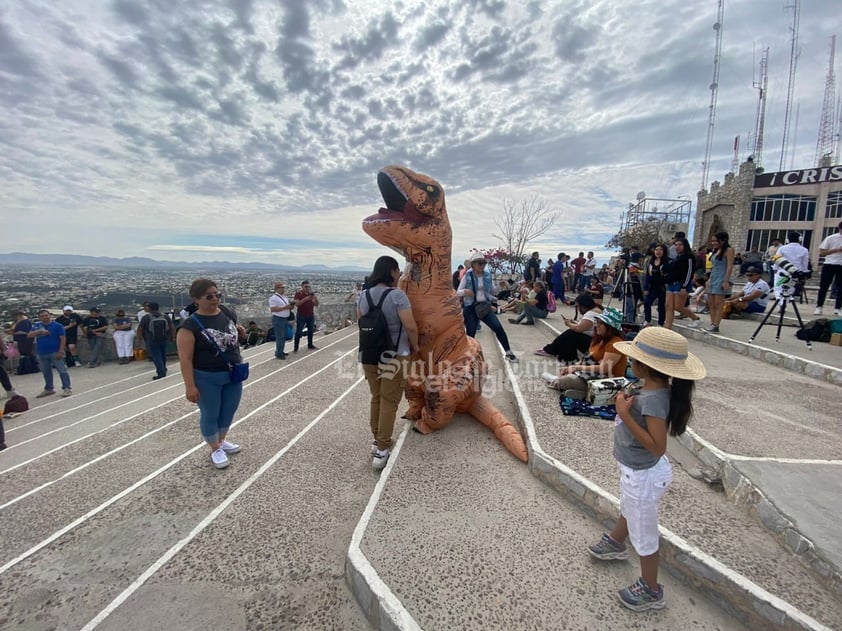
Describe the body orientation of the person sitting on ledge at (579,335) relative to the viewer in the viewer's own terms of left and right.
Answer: facing to the left of the viewer

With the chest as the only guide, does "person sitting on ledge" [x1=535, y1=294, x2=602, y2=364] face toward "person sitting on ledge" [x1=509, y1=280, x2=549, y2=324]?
no

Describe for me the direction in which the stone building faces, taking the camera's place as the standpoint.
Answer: facing the viewer and to the left of the viewer

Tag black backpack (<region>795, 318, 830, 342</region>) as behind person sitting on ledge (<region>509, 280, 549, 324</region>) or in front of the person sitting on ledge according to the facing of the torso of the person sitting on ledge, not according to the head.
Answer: behind

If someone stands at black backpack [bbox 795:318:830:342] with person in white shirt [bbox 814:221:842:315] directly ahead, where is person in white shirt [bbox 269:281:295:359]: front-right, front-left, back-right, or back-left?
back-left

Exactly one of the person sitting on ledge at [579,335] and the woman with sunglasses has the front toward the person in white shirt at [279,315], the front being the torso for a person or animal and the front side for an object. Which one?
the person sitting on ledge

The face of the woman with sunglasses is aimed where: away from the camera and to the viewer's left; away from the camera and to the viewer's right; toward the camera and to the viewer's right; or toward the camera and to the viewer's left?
toward the camera and to the viewer's right

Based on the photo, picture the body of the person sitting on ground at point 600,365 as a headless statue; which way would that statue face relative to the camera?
to the viewer's left

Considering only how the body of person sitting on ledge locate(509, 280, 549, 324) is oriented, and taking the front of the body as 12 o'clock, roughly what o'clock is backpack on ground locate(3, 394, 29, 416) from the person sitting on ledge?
The backpack on ground is roughly at 11 o'clock from the person sitting on ledge.

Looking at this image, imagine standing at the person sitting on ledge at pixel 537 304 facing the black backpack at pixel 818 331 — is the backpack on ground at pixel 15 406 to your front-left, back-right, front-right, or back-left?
back-right

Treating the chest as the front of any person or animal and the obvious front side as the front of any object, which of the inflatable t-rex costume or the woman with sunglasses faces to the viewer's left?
the inflatable t-rex costume

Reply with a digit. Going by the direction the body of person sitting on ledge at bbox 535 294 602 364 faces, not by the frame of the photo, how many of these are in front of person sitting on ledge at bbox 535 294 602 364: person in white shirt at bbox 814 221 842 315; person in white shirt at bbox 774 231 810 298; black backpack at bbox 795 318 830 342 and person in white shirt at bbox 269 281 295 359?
1

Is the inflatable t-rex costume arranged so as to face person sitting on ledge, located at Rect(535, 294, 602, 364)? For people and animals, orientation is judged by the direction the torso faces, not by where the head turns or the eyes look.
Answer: no

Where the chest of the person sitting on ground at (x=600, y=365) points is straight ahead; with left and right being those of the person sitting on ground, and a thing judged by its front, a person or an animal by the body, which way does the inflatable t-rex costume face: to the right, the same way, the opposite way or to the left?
the same way

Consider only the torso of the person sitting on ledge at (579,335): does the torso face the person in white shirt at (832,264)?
no

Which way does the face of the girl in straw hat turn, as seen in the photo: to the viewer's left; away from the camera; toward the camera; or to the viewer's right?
to the viewer's left

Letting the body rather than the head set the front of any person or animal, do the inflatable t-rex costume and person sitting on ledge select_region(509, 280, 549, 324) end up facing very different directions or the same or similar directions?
same or similar directions

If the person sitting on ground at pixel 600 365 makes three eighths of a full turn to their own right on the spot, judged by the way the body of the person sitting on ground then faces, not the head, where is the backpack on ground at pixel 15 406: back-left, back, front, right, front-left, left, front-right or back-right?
back-left

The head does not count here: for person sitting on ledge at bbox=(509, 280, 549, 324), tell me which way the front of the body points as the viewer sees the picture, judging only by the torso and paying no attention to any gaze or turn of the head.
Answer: to the viewer's left

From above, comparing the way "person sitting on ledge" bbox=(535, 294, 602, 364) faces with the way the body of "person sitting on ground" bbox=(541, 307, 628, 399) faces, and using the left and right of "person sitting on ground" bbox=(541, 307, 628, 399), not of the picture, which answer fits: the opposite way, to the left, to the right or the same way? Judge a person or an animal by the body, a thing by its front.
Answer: the same way

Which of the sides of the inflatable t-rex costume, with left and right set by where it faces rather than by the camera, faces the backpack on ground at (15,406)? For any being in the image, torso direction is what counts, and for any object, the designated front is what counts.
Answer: front
